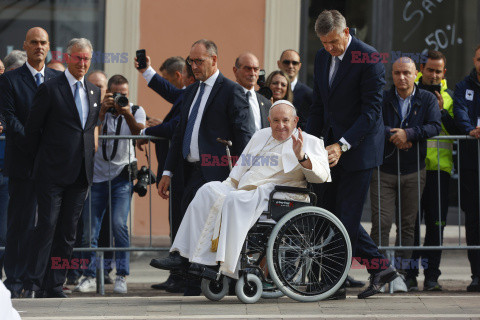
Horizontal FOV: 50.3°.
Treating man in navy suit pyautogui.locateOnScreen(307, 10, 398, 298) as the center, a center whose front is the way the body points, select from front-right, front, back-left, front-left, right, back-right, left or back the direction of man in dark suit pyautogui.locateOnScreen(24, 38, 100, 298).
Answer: front-right

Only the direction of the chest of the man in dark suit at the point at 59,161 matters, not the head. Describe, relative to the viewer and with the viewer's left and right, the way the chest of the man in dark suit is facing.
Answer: facing the viewer and to the right of the viewer

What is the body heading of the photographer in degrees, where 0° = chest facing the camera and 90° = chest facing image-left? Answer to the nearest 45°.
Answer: approximately 0°

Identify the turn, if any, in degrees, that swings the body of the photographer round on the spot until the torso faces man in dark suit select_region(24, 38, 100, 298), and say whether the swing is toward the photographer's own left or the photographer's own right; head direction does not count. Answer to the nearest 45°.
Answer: approximately 45° to the photographer's own right

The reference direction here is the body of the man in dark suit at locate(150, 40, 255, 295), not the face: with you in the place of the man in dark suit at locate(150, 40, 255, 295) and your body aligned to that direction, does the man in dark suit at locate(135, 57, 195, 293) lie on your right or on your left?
on your right
